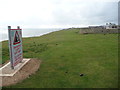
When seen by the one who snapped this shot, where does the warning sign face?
facing the viewer and to the right of the viewer
